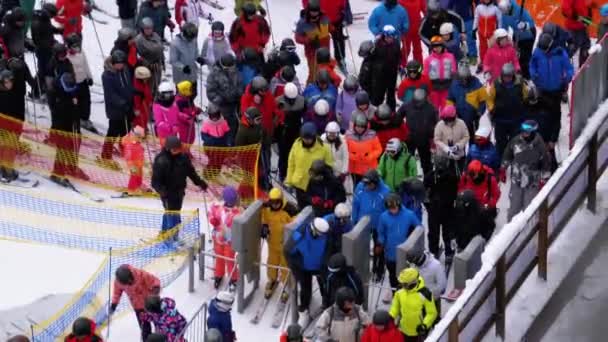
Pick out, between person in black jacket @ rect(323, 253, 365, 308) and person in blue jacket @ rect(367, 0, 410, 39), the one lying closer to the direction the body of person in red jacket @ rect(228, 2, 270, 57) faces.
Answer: the person in black jacket

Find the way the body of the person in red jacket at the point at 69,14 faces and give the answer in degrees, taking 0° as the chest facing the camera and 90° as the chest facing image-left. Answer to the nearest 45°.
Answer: approximately 0°

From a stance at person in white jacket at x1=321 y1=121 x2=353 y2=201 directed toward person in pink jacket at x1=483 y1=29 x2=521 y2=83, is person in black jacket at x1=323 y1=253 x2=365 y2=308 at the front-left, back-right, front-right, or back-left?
back-right

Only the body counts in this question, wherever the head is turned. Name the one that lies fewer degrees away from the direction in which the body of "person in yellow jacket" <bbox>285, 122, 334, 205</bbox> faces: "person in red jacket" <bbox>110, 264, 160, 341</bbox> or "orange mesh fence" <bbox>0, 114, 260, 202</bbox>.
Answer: the person in red jacket
